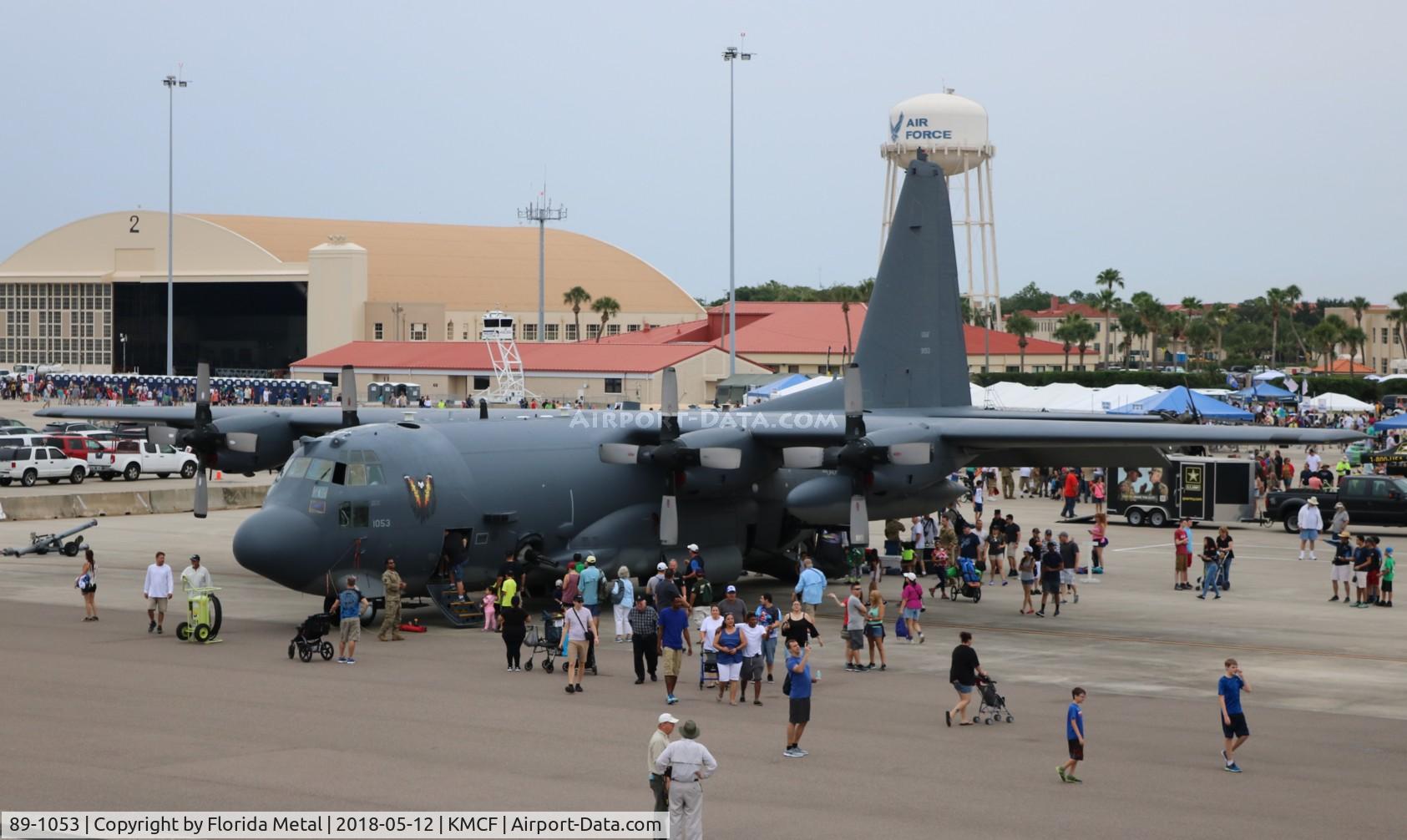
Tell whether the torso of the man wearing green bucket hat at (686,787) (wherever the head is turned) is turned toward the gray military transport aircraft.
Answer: yes

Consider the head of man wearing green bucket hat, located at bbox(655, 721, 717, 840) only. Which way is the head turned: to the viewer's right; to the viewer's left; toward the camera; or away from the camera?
away from the camera

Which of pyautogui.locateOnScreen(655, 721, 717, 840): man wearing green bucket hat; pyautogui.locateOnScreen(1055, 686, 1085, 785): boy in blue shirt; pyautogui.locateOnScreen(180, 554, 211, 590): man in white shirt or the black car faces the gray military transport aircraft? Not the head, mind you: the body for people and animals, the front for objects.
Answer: the man wearing green bucket hat

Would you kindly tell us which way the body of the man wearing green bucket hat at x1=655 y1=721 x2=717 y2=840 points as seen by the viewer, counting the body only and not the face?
away from the camera

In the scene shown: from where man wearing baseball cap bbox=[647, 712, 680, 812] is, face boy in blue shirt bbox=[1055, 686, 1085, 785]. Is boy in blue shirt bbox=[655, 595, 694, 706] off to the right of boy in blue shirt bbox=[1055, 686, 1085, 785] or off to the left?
left

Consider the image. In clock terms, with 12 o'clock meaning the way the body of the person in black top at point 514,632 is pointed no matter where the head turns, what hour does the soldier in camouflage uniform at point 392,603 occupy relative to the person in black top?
The soldier in camouflage uniform is roughly at 11 o'clock from the person in black top.

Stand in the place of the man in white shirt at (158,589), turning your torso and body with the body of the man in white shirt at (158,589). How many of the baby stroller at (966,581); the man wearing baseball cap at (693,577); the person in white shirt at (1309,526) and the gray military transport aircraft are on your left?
4

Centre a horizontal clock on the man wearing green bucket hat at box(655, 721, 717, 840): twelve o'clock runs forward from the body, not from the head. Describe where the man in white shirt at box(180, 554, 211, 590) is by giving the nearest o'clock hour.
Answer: The man in white shirt is roughly at 11 o'clock from the man wearing green bucket hat.

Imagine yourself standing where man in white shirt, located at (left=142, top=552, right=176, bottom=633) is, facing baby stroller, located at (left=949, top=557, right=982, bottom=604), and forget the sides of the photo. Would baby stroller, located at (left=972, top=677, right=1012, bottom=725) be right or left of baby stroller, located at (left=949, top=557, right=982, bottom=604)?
right

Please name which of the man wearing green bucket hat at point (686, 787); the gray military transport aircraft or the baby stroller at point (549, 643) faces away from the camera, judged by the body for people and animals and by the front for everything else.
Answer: the man wearing green bucket hat
